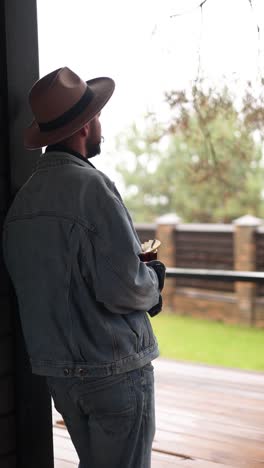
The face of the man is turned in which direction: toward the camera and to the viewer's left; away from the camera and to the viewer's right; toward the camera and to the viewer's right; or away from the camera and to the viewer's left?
away from the camera and to the viewer's right

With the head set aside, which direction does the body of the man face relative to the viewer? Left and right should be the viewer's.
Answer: facing away from the viewer and to the right of the viewer

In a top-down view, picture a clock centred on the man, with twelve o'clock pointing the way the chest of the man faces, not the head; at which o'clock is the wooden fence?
The wooden fence is roughly at 11 o'clock from the man.

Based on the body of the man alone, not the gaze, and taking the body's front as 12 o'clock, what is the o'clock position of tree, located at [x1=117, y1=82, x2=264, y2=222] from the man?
The tree is roughly at 11 o'clock from the man.
